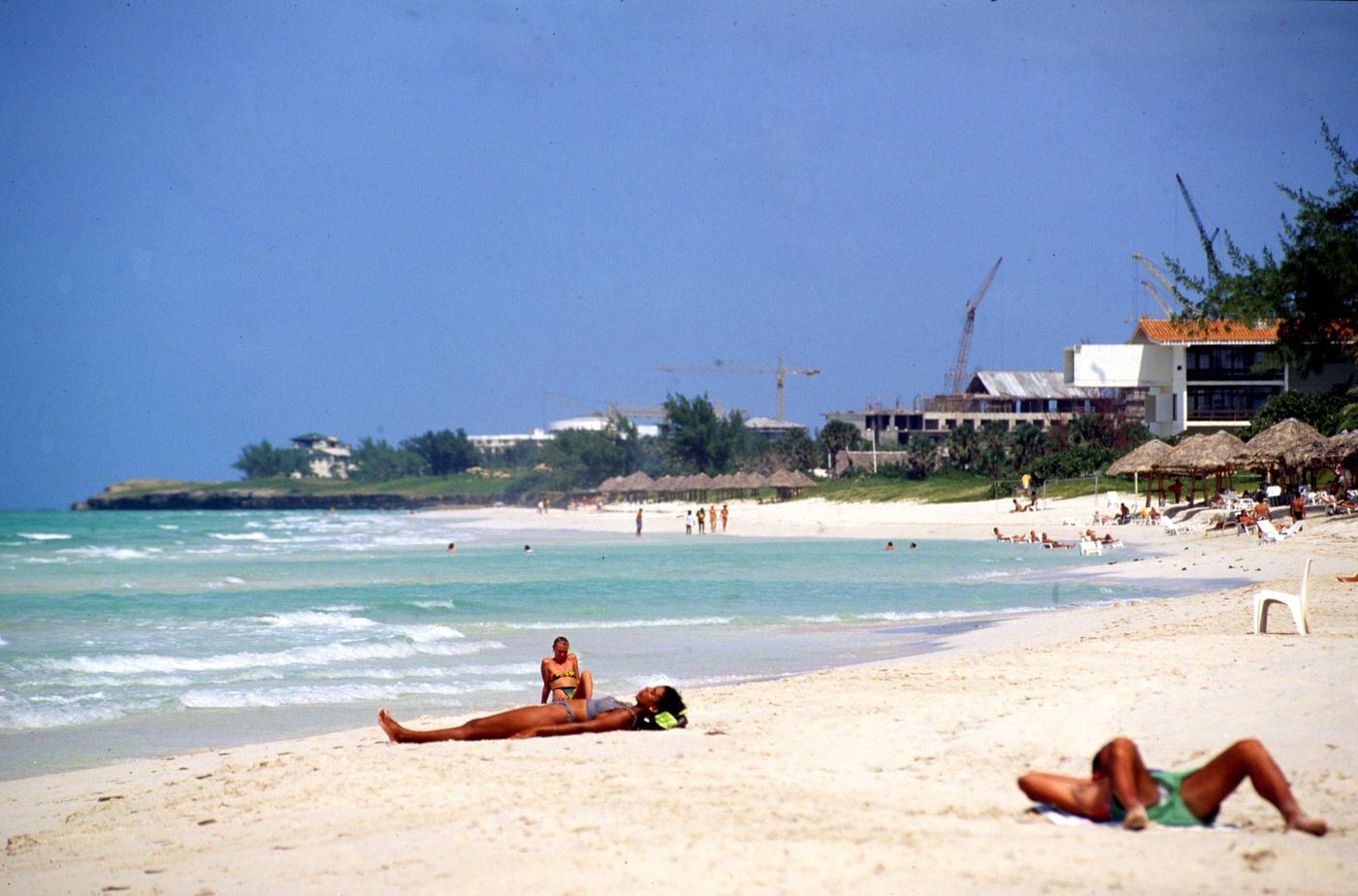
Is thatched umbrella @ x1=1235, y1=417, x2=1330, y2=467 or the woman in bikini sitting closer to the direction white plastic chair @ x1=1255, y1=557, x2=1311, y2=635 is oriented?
the woman in bikini sitting

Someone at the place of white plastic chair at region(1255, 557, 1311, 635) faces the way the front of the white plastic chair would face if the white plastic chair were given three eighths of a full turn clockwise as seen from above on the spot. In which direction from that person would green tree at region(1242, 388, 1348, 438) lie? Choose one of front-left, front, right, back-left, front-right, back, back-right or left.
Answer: front-left

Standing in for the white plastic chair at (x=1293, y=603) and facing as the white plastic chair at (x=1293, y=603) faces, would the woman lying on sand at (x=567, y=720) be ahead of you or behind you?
ahead

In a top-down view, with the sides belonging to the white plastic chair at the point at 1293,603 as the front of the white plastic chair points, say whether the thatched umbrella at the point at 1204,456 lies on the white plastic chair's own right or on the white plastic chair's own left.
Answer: on the white plastic chair's own right

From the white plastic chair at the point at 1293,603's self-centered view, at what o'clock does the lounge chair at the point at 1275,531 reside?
The lounge chair is roughly at 3 o'clock from the white plastic chair.

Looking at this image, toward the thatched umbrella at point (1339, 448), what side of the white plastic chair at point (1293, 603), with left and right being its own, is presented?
right

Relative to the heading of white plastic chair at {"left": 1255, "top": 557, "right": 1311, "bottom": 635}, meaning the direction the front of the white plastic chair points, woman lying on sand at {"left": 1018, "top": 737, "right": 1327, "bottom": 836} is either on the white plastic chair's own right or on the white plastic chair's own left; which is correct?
on the white plastic chair's own left

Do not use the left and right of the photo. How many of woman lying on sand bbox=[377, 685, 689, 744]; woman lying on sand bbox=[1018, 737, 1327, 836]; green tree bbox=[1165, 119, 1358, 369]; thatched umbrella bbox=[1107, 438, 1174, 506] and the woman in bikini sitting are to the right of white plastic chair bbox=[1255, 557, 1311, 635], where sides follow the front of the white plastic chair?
2

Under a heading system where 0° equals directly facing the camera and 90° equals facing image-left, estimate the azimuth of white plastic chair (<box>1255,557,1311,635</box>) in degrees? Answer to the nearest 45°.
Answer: approximately 90°

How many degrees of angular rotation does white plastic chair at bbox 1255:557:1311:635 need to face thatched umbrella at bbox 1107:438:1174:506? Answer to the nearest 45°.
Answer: approximately 90° to its right

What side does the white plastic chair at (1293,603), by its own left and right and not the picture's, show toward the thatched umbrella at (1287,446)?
right
